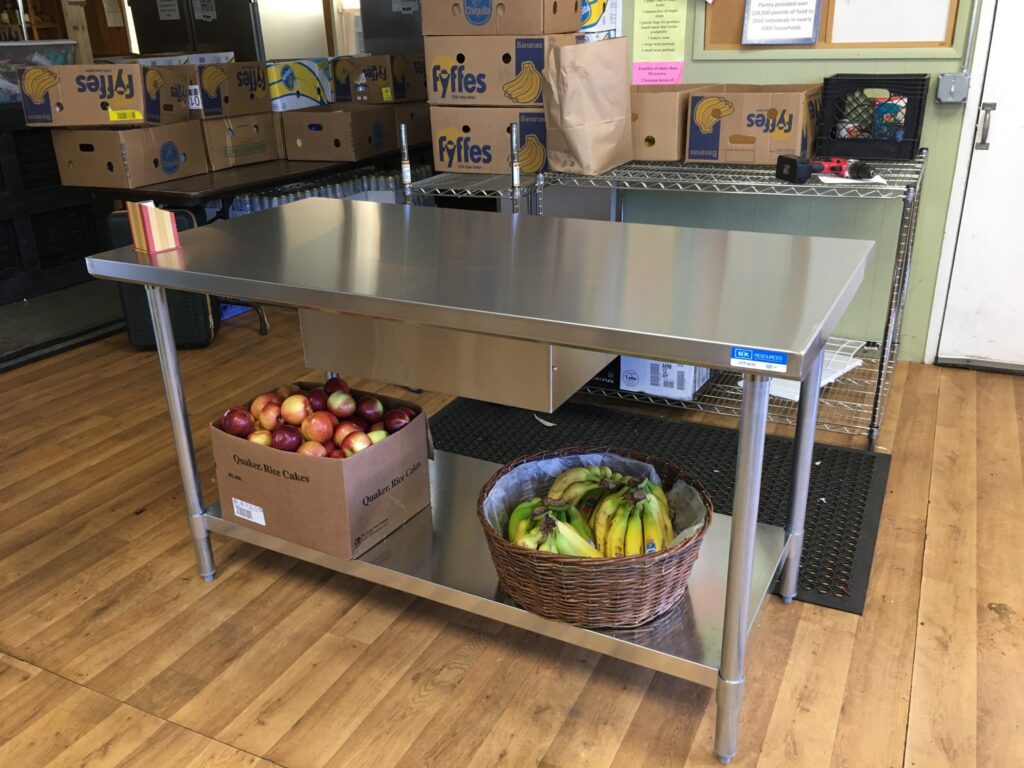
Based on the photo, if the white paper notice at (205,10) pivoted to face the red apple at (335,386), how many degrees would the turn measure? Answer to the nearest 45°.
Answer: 0° — it already faces it

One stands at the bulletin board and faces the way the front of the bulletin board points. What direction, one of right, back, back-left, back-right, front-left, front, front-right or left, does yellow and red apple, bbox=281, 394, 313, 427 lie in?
front-right

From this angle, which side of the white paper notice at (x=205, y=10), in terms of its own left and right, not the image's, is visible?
front

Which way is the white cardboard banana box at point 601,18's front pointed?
toward the camera

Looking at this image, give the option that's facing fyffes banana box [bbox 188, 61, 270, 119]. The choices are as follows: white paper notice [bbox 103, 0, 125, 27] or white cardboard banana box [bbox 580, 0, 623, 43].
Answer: white paper notice [bbox 103, 0, 125, 27]

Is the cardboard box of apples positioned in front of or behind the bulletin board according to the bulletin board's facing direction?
in front

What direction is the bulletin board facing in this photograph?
toward the camera

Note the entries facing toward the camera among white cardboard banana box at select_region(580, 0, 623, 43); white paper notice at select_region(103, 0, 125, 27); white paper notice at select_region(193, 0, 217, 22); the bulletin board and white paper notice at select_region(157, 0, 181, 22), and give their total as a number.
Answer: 5

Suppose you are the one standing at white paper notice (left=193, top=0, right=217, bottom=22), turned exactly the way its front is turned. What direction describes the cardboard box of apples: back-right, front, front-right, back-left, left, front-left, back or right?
front

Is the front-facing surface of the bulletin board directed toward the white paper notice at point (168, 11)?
no

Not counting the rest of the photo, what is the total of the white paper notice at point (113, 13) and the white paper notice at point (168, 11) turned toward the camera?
2

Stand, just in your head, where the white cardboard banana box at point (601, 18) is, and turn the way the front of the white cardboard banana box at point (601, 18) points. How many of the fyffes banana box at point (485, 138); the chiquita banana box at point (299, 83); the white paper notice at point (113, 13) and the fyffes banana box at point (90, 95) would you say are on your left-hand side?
0

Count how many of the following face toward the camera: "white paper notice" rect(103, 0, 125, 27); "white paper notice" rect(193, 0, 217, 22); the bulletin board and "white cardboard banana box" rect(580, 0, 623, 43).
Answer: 4

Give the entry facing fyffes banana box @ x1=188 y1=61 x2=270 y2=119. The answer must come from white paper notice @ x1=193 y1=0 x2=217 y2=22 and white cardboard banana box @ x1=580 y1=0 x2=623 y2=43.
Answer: white paper notice @ x1=193 y1=0 x2=217 y2=22

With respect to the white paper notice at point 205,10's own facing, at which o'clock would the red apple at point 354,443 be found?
The red apple is roughly at 12 o'clock from the white paper notice.

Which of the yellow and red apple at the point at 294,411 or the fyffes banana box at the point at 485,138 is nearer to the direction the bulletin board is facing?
the yellow and red apple
